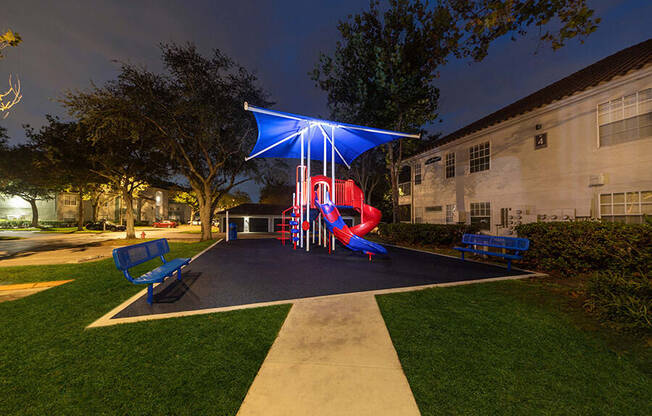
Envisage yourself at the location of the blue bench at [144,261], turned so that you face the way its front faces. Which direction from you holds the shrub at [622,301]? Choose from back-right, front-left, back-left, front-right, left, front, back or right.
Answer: front

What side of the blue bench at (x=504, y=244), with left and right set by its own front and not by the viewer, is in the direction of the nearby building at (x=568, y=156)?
back

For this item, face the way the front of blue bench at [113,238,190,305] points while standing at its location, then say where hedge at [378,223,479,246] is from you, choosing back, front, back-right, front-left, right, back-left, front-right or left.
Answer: front-left

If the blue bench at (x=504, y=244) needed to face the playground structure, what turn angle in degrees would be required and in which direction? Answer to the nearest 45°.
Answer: approximately 45° to its right

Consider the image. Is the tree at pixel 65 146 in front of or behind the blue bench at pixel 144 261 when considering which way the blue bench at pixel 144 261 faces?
behind

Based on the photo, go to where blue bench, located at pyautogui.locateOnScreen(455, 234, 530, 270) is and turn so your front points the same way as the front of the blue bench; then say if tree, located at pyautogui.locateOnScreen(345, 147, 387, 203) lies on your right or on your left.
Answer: on your right

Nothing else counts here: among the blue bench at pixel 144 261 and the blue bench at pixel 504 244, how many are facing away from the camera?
0

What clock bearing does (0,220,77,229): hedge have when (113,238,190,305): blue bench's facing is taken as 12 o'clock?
The hedge is roughly at 7 o'clock from the blue bench.

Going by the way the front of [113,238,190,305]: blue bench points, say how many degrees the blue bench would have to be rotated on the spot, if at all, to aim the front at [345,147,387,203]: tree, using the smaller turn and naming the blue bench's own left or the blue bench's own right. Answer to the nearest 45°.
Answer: approximately 90° to the blue bench's own left

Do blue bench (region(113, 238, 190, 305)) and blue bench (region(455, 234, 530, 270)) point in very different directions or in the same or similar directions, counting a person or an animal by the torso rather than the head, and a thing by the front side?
very different directions

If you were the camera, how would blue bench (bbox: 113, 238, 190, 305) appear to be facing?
facing the viewer and to the right of the viewer

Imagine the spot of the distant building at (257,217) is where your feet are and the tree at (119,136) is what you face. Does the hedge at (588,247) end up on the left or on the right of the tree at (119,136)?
left

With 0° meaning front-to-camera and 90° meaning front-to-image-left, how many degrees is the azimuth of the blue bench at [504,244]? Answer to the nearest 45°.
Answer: approximately 45°

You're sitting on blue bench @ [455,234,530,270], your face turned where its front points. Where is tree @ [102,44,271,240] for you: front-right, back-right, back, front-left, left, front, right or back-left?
front-right

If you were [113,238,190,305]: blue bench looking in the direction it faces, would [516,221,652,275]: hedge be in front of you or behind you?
in front
